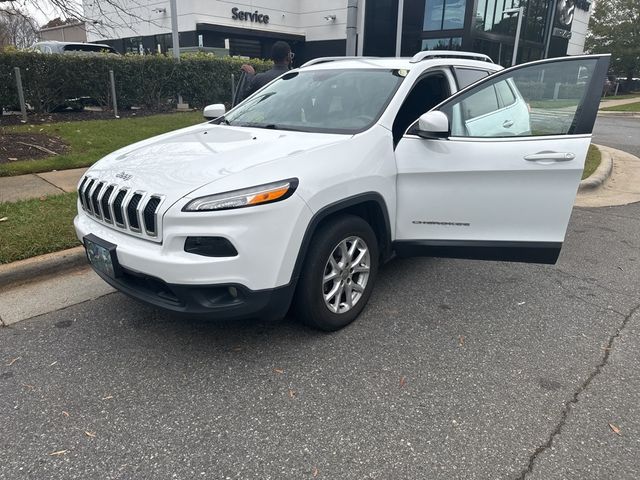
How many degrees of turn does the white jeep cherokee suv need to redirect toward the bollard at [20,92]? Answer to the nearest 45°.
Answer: approximately 90° to its right

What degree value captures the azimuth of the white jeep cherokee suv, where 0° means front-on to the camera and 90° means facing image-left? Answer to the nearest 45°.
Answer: approximately 45°

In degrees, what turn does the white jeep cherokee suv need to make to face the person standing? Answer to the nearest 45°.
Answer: approximately 135° to its right

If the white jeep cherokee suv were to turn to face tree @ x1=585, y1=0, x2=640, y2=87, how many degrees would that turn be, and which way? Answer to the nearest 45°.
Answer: approximately 180°

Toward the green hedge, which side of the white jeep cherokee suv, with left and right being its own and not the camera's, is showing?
right

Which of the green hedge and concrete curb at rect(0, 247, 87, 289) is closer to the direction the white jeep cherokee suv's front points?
the concrete curb

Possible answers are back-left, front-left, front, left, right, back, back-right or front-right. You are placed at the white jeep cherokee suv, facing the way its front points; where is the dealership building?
back-right

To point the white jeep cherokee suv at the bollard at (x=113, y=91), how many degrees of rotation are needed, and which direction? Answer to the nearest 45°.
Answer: approximately 90° to its right

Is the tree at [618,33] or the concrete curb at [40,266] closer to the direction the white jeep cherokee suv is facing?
the concrete curb

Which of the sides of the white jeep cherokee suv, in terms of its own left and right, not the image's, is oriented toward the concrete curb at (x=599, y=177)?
back

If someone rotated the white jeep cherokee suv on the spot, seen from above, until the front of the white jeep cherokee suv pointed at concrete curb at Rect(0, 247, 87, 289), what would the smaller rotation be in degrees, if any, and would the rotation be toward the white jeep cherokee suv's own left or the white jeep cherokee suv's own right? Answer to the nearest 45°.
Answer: approximately 45° to the white jeep cherokee suv's own right

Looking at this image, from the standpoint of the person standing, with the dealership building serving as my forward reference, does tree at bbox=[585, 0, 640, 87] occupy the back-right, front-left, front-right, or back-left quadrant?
front-right
